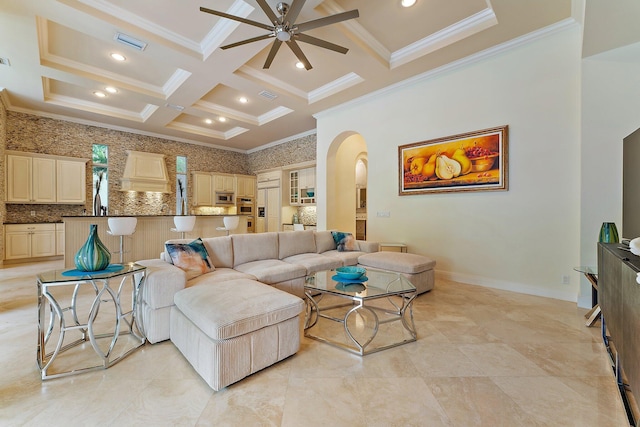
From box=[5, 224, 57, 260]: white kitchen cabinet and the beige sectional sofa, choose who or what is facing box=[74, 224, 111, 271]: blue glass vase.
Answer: the white kitchen cabinet

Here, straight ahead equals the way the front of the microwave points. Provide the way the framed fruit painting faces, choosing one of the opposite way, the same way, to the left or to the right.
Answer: to the right

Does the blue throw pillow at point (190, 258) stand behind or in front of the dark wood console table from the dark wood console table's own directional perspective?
in front

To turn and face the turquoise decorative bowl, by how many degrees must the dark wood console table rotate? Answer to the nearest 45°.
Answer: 0° — it already faces it

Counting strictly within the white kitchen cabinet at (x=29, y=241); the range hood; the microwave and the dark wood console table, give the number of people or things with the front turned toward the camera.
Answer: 3

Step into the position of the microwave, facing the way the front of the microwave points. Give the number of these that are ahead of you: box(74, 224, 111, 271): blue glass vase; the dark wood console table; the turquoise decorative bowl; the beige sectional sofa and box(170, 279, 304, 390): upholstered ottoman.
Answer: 5

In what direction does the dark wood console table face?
to the viewer's left

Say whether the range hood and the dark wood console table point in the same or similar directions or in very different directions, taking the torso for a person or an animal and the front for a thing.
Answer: very different directions

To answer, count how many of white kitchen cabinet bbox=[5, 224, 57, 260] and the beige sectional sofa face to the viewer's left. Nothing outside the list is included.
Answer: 0

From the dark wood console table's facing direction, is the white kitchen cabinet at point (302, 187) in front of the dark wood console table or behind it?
in front

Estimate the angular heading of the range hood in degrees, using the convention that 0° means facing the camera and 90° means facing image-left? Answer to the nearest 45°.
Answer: approximately 0°

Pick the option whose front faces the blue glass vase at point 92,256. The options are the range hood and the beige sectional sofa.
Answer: the range hood

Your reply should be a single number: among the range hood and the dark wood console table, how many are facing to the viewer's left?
1

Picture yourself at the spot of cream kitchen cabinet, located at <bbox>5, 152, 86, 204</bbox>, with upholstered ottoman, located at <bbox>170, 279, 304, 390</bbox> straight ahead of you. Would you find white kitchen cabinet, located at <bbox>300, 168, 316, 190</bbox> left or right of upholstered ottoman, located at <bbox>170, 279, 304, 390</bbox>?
left
